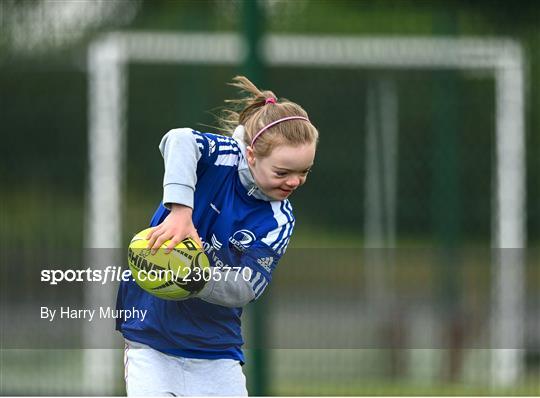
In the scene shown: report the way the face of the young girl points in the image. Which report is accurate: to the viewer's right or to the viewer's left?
to the viewer's right

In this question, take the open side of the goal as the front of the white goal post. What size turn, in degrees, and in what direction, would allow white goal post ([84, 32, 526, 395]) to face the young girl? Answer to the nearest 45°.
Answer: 0° — it already faces them

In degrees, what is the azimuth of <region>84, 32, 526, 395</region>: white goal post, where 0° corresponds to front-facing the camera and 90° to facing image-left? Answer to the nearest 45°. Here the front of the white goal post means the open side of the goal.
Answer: approximately 0°
